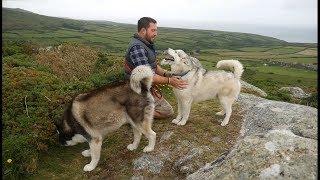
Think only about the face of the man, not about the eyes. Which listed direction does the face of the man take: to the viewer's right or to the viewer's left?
to the viewer's right

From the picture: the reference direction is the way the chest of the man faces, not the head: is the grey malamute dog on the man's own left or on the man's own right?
on the man's own right

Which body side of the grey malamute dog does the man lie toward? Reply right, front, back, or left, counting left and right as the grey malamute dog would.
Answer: back

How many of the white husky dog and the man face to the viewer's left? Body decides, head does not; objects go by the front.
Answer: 1

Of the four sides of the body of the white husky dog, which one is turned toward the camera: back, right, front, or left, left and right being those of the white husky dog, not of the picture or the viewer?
left

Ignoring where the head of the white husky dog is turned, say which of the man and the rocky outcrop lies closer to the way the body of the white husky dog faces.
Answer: the man

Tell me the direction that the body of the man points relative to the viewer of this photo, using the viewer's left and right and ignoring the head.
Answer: facing to the right of the viewer
